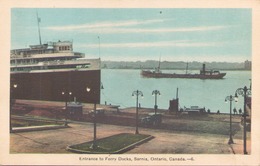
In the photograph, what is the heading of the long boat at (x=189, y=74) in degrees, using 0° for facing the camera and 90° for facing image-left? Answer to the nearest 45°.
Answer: approximately 90°
